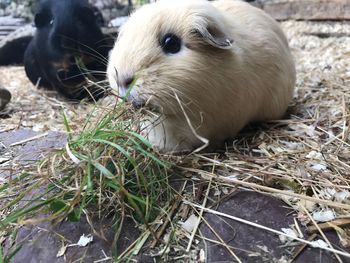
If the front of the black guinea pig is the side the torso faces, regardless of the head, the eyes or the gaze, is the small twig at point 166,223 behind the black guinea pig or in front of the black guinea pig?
in front

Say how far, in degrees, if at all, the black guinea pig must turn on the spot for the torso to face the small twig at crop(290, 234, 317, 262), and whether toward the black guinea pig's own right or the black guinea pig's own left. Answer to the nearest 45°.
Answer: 0° — it already faces it

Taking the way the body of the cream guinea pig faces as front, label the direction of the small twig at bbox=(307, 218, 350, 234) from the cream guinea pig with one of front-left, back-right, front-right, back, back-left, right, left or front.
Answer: left

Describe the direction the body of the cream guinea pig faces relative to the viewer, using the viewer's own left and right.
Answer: facing the viewer and to the left of the viewer

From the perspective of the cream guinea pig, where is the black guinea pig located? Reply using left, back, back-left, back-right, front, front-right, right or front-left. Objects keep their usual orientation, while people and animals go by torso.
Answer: right

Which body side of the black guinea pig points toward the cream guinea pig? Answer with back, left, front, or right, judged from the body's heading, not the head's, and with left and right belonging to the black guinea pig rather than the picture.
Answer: front

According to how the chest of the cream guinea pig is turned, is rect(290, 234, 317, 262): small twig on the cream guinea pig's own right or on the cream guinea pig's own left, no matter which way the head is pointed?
on the cream guinea pig's own left

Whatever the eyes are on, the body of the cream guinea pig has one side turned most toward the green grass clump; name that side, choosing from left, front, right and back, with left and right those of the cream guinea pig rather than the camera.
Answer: front

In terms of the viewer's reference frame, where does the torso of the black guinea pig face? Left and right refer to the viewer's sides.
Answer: facing the viewer
